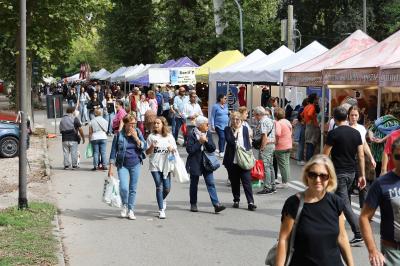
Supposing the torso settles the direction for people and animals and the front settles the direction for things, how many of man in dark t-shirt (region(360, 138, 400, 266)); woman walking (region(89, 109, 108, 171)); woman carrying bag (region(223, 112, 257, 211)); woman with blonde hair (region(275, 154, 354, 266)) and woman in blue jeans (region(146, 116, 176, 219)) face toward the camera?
4

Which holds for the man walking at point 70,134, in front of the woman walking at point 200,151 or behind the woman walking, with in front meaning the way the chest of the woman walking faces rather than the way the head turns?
behind

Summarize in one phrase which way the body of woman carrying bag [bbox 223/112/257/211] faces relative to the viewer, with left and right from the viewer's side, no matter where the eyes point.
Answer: facing the viewer

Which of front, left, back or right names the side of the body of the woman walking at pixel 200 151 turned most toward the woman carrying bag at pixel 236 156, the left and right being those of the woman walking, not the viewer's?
left

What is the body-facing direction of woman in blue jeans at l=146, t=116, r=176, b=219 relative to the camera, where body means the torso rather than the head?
toward the camera

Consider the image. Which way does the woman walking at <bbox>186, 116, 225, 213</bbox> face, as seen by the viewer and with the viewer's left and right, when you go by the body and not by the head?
facing the viewer and to the right of the viewer

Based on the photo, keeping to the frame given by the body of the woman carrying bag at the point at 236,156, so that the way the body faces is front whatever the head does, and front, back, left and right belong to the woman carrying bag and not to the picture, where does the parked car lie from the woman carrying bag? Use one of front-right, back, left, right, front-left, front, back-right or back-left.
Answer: back-right

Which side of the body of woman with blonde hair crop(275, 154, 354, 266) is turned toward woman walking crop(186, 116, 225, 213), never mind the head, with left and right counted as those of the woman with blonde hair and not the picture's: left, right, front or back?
back

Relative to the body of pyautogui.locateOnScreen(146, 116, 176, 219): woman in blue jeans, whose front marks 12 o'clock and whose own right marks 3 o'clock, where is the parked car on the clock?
The parked car is roughly at 5 o'clock from the woman in blue jeans.

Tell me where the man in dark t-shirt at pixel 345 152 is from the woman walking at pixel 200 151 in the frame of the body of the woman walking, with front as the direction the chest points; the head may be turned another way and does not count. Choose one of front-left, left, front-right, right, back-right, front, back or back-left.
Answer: front

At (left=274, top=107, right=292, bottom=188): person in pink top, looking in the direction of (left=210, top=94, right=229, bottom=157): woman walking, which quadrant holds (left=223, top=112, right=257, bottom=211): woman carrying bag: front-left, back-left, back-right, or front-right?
back-left

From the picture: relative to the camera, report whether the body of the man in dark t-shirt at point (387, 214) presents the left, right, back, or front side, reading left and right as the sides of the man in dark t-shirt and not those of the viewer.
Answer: front

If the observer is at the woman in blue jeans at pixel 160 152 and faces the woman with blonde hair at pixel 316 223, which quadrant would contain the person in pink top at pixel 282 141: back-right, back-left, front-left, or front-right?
back-left

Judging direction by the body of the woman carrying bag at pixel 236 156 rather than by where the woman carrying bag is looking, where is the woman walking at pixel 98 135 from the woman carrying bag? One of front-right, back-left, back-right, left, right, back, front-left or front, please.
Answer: back-right

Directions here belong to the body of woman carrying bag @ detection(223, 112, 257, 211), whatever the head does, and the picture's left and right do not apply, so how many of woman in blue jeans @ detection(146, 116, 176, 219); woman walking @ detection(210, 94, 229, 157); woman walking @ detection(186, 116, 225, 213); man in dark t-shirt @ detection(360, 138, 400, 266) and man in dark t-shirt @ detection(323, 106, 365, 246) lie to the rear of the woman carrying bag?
1

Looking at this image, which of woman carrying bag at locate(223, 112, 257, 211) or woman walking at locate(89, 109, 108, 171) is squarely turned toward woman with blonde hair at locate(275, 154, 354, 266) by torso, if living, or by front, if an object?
the woman carrying bag
